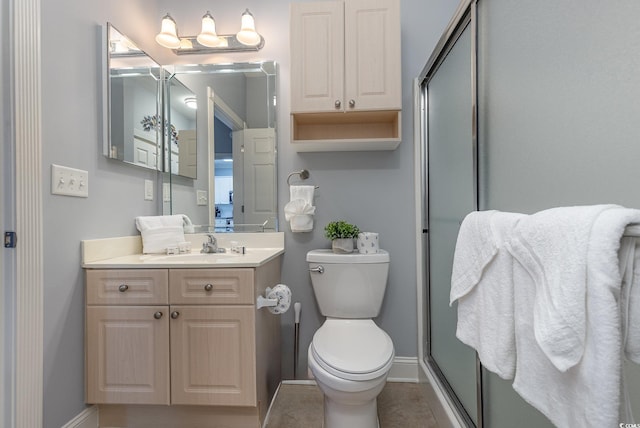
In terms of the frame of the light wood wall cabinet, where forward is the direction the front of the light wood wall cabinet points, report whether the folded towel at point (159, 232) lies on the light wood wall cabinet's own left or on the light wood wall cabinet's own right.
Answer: on the light wood wall cabinet's own right

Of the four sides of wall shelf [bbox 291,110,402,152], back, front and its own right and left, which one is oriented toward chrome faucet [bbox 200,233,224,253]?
right

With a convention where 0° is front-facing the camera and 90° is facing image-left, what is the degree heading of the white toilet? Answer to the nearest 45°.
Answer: approximately 0°

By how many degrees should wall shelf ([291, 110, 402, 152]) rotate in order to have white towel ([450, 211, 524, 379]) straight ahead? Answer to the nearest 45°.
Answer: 0° — it already faces it

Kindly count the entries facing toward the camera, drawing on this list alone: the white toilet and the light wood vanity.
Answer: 2

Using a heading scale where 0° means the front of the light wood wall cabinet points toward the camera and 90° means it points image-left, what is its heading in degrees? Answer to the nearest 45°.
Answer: approximately 0°

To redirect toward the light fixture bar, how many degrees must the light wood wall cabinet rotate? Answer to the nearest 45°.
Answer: approximately 90° to its right

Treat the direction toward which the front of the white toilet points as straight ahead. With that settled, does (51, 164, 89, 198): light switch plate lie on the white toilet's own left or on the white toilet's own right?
on the white toilet's own right

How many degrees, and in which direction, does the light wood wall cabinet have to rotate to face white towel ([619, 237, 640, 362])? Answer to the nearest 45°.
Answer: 0° — it already faces it
